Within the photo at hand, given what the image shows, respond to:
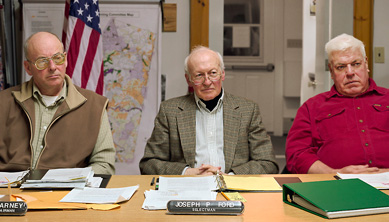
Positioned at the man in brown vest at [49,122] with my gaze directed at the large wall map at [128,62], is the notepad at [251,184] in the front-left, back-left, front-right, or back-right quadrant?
back-right

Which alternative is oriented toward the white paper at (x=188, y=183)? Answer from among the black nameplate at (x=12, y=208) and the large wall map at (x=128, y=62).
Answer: the large wall map

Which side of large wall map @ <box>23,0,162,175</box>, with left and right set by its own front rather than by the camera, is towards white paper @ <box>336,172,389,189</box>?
front

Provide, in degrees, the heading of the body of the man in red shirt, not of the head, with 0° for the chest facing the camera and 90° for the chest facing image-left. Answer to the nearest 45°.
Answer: approximately 0°

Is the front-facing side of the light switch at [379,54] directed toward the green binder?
yes

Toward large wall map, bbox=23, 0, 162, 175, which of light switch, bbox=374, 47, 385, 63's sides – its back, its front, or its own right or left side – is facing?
right

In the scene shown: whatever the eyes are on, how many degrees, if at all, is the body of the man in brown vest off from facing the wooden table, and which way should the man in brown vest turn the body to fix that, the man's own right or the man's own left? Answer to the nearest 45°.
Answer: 0° — they already face it

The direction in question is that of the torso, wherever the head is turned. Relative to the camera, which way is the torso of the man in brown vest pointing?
toward the camera

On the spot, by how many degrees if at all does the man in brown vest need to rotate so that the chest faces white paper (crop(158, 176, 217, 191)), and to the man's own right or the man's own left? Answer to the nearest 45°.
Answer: approximately 45° to the man's own left

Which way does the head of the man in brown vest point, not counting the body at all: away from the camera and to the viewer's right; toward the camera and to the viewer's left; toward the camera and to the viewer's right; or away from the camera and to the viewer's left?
toward the camera and to the viewer's right

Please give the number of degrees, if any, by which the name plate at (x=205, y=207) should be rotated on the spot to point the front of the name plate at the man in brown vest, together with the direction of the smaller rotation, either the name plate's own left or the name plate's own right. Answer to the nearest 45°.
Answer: approximately 135° to the name plate's own right

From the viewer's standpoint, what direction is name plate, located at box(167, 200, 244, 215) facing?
toward the camera

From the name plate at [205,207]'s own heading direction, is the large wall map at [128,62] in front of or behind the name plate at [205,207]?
behind
